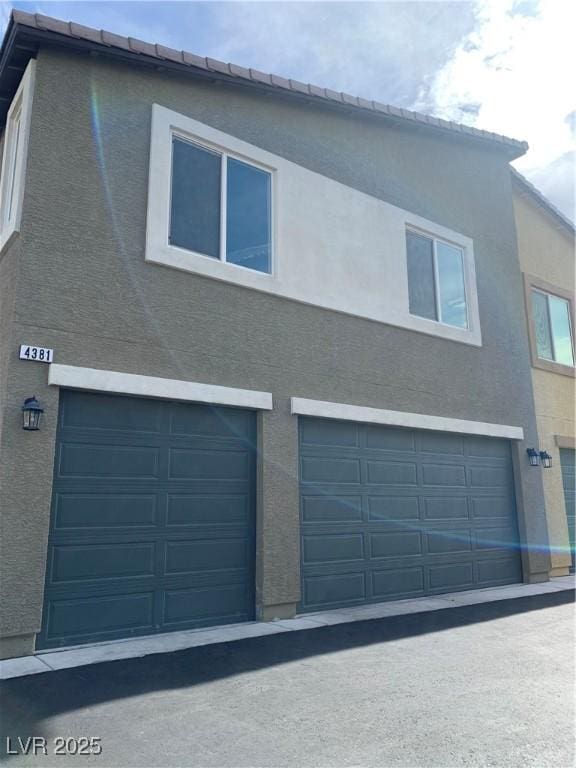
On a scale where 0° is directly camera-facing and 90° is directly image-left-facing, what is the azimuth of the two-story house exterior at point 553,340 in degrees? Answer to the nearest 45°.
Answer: approximately 315°

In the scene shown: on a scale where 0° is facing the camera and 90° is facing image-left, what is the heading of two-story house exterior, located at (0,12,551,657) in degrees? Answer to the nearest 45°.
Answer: approximately 315°

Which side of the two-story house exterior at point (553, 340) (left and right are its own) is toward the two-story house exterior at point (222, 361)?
right

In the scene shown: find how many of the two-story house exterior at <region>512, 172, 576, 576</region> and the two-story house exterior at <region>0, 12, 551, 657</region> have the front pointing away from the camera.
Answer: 0

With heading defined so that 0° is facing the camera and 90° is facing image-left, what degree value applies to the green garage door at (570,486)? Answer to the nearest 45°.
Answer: approximately 315°

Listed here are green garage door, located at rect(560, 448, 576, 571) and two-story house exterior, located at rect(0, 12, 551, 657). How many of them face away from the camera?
0

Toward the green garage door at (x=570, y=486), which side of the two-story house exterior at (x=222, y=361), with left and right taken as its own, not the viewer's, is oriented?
left

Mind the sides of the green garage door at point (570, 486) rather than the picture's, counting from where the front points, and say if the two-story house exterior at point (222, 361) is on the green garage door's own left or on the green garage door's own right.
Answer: on the green garage door's own right
